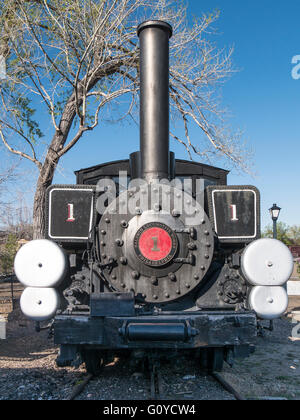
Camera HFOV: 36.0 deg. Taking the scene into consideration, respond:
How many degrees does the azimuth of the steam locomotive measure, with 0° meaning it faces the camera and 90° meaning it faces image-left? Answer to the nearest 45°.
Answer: approximately 0°
